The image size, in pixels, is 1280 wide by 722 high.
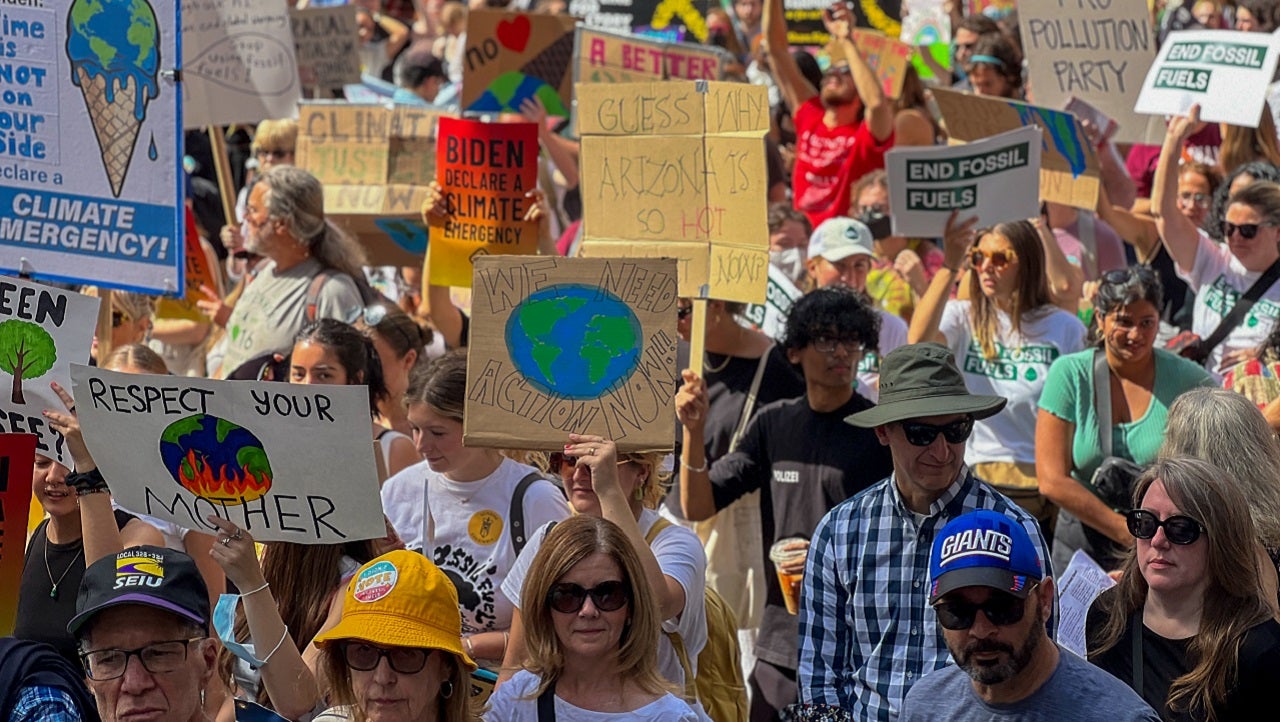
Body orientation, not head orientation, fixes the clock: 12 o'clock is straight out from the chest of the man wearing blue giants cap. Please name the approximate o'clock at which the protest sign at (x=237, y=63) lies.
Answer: The protest sign is roughly at 5 o'clock from the man wearing blue giants cap.

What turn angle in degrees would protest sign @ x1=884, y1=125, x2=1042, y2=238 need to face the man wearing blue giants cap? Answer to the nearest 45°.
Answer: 0° — it already faces them

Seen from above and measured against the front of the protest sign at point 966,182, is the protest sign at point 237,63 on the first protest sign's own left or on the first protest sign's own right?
on the first protest sign's own right

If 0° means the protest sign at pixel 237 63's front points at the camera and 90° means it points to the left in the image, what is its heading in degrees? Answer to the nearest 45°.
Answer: approximately 0°

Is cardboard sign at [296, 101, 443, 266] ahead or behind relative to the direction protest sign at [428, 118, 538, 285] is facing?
behind

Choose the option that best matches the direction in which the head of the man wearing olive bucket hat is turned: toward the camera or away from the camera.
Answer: toward the camera

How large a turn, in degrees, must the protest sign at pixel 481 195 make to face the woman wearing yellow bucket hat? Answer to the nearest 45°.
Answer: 0° — it already faces them

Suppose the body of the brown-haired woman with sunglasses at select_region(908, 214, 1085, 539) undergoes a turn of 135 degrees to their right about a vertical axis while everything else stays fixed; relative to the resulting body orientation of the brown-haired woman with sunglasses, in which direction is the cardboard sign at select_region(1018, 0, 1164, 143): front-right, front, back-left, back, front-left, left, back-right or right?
front

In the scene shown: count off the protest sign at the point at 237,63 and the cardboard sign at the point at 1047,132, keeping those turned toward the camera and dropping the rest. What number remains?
2

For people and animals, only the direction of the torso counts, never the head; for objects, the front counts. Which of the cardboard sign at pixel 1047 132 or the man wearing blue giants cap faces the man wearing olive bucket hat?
the cardboard sign

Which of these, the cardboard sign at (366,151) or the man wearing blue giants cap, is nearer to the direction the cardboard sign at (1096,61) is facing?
the man wearing blue giants cap

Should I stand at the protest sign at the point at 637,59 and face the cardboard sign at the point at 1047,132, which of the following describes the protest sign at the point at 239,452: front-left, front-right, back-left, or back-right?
front-right

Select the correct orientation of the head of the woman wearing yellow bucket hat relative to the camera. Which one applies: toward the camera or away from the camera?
toward the camera

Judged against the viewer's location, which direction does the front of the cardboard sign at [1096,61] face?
facing the viewer

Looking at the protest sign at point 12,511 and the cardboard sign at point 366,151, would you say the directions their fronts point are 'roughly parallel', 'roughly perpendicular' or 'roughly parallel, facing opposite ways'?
roughly parallel

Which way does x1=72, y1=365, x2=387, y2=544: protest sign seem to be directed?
toward the camera

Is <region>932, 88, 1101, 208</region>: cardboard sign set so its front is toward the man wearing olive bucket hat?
yes
